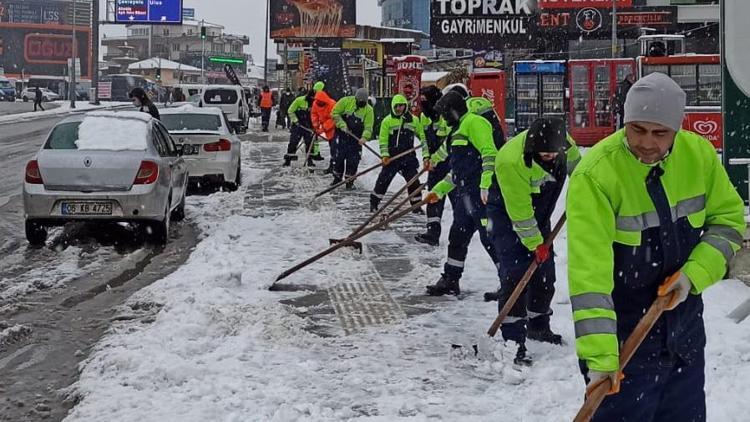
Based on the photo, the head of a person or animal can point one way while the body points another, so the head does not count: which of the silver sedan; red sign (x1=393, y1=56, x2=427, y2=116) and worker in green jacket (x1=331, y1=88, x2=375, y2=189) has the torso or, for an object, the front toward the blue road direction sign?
the silver sedan

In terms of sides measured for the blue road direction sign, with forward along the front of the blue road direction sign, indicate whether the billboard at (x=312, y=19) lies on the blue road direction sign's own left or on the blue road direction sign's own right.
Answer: on the blue road direction sign's own left

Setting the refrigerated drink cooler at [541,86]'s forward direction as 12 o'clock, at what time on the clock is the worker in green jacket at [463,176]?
The worker in green jacket is roughly at 12 o'clock from the refrigerated drink cooler.

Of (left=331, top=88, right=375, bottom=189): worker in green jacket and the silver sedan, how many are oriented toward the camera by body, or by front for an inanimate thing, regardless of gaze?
1

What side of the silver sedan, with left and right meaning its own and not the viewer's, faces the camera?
back

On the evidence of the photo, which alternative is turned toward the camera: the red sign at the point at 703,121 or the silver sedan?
the red sign

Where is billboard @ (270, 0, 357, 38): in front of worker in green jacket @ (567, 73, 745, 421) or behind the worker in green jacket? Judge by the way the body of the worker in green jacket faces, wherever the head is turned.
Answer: behind

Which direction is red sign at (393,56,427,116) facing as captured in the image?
toward the camera

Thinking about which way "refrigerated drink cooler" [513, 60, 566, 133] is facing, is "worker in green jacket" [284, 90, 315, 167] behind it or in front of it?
in front

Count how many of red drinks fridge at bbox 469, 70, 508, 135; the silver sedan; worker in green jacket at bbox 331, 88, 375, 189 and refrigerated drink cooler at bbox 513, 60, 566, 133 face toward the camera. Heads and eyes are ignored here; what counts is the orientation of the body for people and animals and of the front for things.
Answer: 3

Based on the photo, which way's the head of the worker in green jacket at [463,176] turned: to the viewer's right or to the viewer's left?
to the viewer's left

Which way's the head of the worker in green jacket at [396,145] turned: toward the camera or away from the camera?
toward the camera

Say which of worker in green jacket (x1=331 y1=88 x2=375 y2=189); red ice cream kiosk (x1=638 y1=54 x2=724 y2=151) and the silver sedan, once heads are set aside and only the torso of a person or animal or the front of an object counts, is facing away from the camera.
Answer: the silver sedan

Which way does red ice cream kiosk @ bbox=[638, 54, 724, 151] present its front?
toward the camera

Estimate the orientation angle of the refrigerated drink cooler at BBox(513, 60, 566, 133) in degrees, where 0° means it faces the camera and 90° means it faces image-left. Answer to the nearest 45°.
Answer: approximately 0°

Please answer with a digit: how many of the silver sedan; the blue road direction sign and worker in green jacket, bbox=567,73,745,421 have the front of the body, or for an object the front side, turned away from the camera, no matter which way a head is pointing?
1

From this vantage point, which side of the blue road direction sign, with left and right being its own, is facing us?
front
